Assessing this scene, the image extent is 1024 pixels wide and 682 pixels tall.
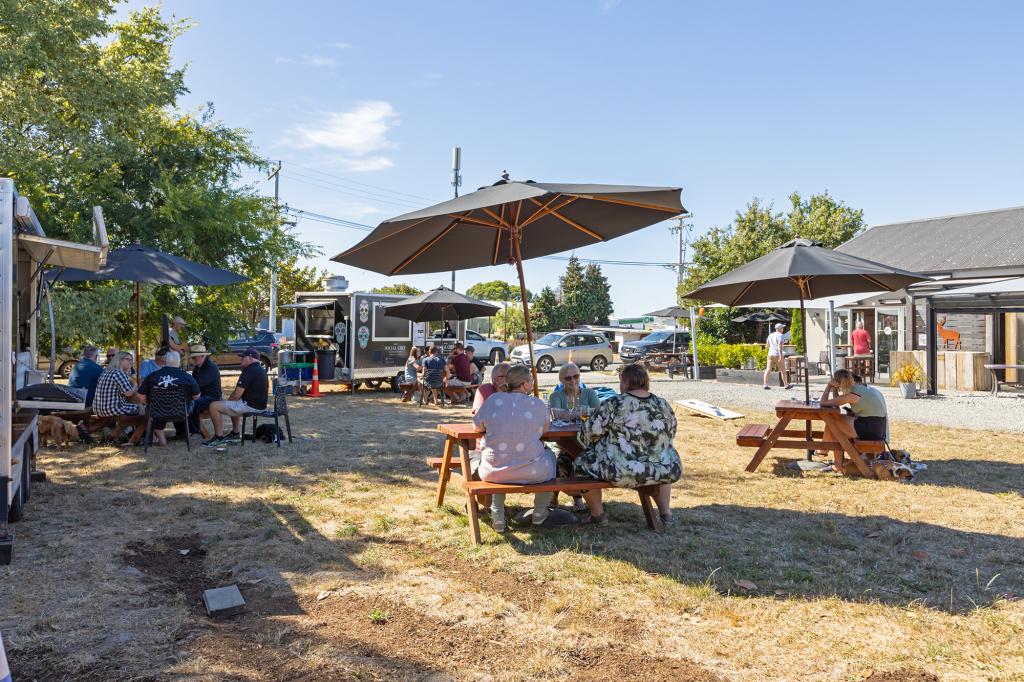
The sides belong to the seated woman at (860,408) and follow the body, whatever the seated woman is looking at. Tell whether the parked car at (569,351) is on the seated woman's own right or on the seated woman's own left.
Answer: on the seated woman's own right

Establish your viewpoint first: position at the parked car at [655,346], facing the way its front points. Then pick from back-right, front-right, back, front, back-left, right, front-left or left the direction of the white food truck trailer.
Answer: front-left

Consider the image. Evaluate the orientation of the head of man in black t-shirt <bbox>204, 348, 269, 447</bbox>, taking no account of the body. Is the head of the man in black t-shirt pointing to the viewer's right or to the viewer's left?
to the viewer's left

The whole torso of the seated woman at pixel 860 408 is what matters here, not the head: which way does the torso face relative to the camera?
to the viewer's left

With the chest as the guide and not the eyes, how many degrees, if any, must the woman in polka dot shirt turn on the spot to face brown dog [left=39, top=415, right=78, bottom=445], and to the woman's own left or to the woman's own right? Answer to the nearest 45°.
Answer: approximately 45° to the woman's own left

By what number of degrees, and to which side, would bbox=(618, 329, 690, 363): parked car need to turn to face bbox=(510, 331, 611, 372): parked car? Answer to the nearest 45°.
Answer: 0° — it already faces it

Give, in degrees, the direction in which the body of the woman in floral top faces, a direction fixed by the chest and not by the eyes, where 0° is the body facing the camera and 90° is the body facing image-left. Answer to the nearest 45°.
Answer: approximately 180°

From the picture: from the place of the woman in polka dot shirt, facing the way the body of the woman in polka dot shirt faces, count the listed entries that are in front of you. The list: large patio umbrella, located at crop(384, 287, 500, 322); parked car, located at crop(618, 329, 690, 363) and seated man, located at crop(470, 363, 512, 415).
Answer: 3

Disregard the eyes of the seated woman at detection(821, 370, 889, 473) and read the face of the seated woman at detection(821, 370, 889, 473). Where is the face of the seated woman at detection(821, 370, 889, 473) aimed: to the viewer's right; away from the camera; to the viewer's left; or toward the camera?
to the viewer's left

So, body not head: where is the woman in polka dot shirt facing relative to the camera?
away from the camera

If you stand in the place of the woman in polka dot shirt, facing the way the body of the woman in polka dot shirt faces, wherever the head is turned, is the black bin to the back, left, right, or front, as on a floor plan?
front

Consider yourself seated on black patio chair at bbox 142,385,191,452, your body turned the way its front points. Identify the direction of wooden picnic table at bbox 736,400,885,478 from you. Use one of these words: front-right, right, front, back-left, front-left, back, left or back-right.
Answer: back-right

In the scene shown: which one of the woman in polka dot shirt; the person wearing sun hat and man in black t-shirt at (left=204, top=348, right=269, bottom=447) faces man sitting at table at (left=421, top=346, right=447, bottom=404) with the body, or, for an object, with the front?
the woman in polka dot shirt

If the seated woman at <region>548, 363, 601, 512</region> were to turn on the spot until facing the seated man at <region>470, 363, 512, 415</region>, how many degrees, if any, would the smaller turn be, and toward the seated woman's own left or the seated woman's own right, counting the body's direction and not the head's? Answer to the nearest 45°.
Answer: approximately 90° to the seated woman's own right

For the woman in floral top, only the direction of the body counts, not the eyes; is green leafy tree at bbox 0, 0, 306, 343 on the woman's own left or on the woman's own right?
on the woman's own left

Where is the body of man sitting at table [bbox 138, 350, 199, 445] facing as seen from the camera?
away from the camera

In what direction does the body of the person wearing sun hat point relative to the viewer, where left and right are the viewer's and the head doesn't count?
facing to the left of the viewer

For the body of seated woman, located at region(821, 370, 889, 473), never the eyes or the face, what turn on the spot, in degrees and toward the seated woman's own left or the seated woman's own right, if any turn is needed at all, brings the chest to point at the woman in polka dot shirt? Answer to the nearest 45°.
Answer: approximately 45° to the seated woman's own left

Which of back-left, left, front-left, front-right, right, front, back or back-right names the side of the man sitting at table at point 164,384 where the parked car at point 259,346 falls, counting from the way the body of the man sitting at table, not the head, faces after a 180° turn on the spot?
back

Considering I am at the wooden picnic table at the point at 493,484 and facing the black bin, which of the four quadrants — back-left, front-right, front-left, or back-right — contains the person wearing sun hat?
front-left
